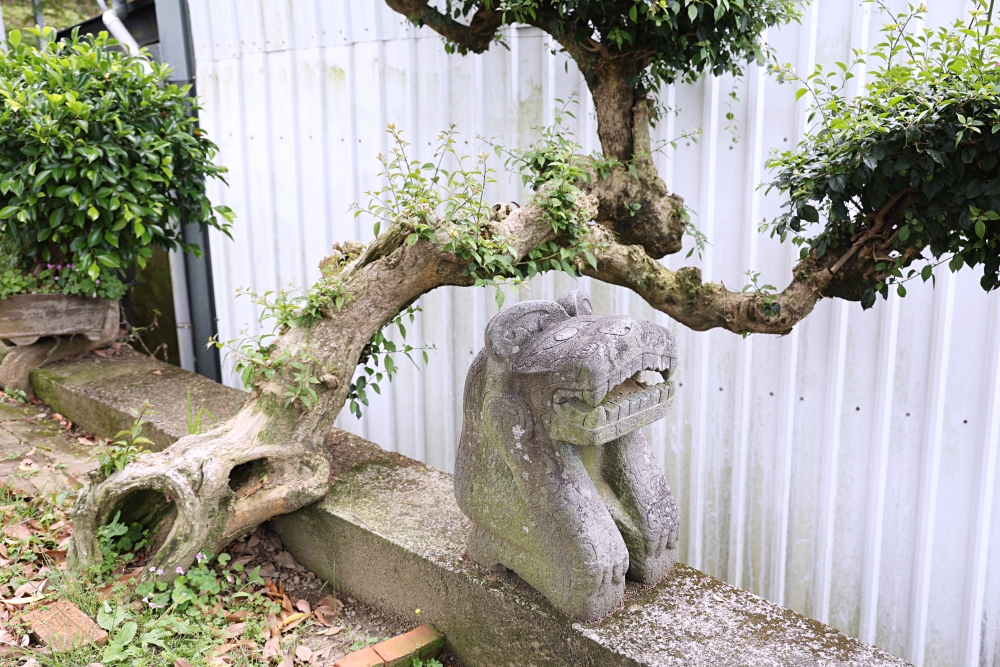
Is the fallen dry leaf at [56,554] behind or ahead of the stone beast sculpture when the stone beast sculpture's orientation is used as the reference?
behind

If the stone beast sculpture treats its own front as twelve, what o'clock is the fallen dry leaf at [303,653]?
The fallen dry leaf is roughly at 5 o'clock from the stone beast sculpture.

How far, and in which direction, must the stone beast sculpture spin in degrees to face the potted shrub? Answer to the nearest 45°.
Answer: approximately 180°

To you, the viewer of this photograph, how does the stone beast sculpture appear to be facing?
facing the viewer and to the right of the viewer

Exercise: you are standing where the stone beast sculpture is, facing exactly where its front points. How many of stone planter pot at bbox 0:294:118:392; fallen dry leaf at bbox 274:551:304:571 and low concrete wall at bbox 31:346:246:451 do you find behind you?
3

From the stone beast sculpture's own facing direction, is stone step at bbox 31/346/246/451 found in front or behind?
behind

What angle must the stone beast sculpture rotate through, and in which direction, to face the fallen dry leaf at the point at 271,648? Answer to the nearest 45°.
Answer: approximately 135° to its right

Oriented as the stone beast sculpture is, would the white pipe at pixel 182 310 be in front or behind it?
behind
